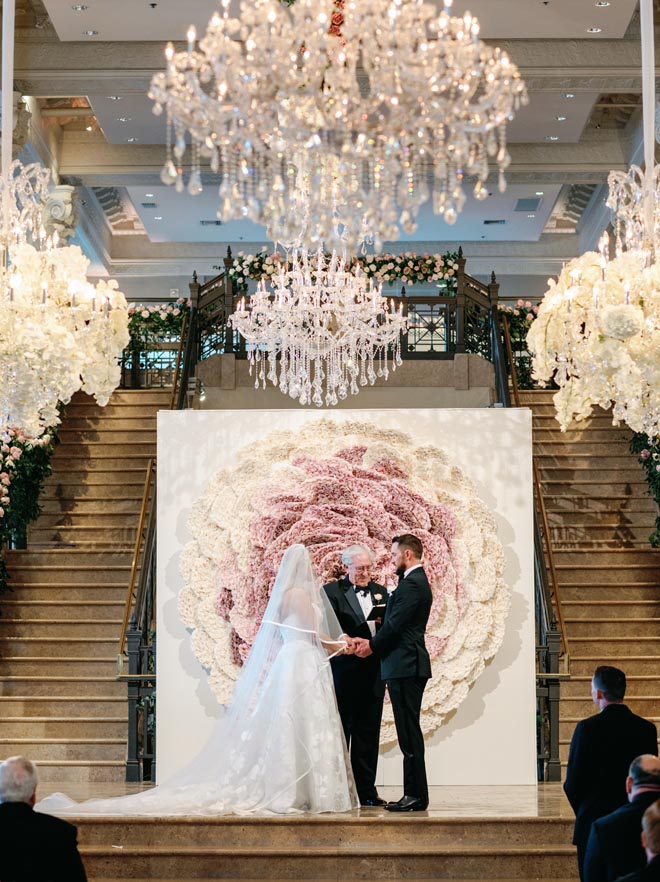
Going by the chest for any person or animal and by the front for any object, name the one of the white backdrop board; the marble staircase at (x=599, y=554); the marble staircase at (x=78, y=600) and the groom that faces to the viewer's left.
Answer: the groom

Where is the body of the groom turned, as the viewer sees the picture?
to the viewer's left

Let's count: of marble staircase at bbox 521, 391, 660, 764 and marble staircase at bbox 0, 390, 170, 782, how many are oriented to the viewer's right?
0

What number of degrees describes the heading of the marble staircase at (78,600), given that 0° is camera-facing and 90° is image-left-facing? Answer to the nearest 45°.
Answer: approximately 0°

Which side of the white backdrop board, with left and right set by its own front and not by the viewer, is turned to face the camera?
front

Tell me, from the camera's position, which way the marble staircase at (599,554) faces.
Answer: facing the viewer

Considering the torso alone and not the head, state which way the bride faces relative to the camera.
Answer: to the viewer's right

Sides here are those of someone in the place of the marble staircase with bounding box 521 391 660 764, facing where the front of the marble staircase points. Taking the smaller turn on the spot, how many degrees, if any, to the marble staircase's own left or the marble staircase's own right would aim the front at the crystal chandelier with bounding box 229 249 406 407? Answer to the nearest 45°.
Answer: approximately 45° to the marble staircase's own right

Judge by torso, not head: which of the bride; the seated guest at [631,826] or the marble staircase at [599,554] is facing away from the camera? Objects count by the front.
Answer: the seated guest

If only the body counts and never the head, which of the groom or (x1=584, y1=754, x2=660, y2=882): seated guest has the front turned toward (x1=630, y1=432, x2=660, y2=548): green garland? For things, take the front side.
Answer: the seated guest

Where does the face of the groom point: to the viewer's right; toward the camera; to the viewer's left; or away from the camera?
to the viewer's left

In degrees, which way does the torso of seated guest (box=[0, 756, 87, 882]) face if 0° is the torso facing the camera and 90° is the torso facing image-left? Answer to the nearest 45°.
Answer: approximately 180°

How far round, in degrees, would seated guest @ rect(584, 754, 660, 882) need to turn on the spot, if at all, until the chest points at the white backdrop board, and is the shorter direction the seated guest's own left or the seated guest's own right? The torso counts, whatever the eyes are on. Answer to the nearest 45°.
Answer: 0° — they already face it

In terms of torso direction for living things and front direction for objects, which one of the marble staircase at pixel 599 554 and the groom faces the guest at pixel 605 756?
the marble staircase

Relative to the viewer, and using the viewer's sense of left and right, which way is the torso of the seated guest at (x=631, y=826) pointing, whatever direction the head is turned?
facing away from the viewer

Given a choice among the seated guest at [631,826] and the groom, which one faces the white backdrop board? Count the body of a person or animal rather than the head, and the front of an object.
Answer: the seated guest

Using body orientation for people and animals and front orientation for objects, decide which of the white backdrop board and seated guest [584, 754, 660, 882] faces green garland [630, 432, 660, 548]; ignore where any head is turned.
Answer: the seated guest

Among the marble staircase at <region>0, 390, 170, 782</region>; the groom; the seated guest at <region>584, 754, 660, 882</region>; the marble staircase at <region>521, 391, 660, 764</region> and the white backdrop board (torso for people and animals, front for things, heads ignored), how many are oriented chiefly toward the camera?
3

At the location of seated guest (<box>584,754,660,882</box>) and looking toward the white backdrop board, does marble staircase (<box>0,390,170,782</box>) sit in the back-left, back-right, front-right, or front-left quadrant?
front-left
